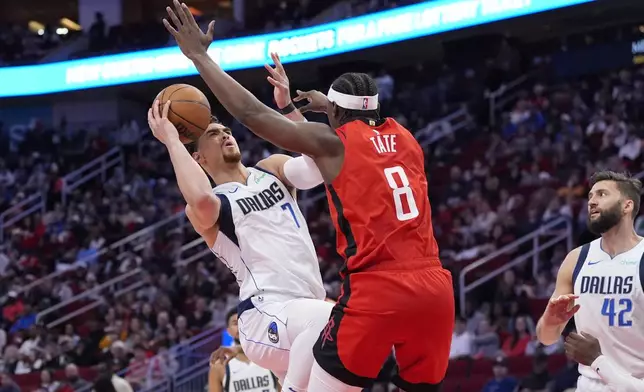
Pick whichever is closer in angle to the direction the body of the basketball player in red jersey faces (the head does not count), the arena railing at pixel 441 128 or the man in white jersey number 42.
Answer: the arena railing

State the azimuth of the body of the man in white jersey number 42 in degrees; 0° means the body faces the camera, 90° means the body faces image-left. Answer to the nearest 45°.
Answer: approximately 0°

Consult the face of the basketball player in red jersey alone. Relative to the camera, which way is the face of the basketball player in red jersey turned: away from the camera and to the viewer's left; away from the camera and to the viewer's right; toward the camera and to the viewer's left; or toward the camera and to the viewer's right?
away from the camera and to the viewer's left

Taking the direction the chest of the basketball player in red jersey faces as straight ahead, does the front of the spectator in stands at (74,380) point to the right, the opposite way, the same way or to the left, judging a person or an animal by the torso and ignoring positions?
the opposite way

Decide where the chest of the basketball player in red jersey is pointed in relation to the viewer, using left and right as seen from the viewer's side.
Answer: facing away from the viewer and to the left of the viewer

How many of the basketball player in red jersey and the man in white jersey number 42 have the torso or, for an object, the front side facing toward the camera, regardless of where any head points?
1

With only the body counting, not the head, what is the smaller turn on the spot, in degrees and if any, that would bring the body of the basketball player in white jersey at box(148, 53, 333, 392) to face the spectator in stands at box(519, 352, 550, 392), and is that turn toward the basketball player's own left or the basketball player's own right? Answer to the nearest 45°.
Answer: approximately 90° to the basketball player's own left

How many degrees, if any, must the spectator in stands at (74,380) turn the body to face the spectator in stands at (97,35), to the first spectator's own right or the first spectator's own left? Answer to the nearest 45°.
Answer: approximately 135° to the first spectator's own left

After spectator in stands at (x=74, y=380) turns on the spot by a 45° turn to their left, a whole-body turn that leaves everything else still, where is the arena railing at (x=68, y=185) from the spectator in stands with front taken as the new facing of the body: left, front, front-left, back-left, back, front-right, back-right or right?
left

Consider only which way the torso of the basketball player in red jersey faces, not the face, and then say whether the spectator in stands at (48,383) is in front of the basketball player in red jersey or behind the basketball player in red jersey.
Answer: in front

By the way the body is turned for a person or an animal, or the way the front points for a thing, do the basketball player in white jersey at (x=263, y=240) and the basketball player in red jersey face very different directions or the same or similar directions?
very different directions
